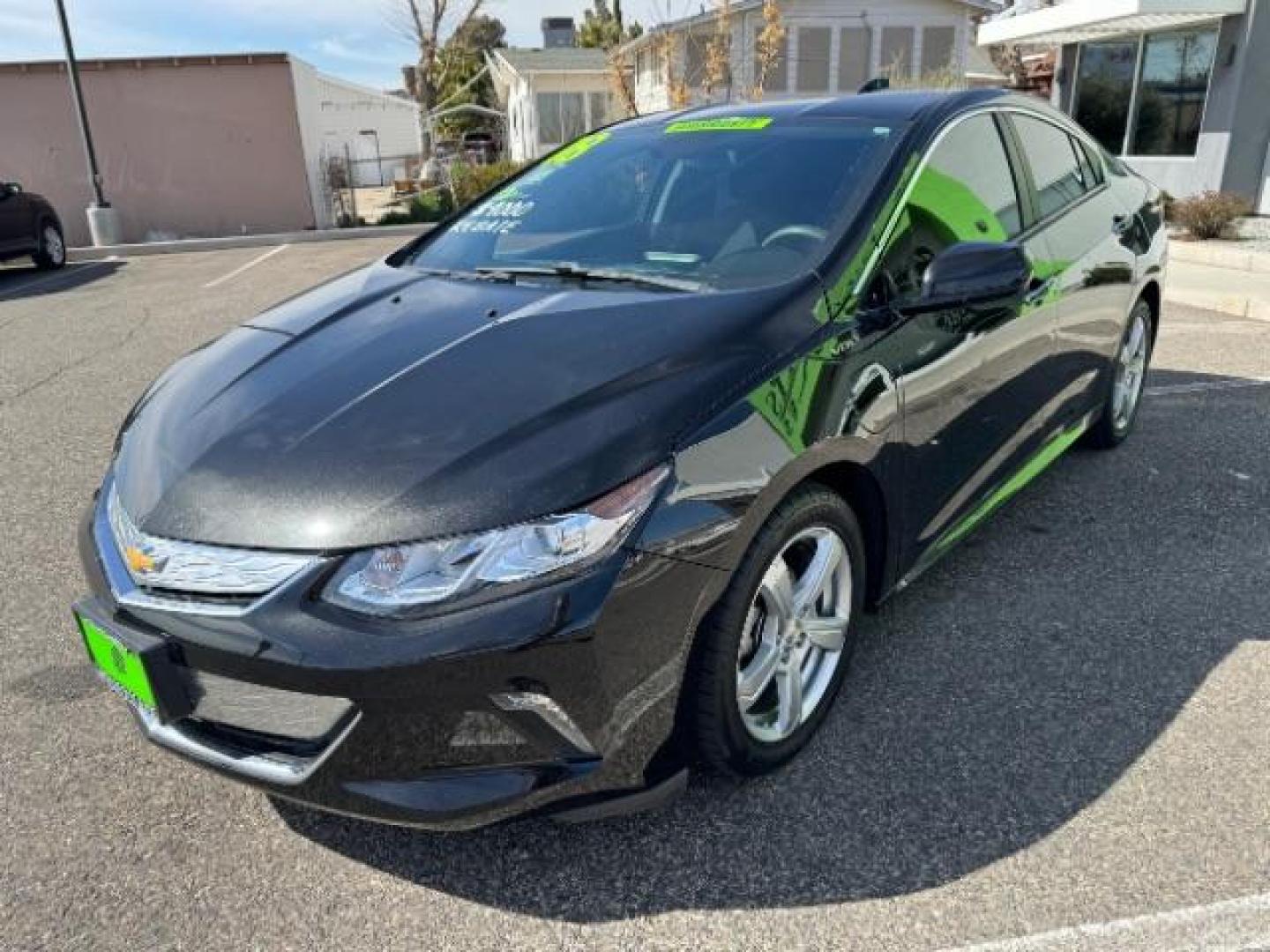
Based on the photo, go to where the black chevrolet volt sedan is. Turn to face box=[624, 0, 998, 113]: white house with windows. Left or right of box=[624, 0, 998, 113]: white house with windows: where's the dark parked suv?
left

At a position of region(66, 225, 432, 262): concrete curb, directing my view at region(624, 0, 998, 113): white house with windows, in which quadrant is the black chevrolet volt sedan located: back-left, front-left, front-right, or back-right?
back-right

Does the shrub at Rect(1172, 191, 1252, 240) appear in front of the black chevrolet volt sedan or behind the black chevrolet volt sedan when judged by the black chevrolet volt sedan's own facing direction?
behind

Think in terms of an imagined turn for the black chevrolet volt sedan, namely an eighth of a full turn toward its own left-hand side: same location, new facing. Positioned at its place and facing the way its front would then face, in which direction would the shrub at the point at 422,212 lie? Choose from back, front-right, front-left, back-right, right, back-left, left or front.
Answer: back

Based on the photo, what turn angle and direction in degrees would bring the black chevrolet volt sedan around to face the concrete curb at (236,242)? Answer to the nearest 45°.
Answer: approximately 90° to its right

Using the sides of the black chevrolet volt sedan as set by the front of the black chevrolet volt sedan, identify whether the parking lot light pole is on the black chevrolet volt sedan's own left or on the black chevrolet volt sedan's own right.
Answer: on the black chevrolet volt sedan's own right

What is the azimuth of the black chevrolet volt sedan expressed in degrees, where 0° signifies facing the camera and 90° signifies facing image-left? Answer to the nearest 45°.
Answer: approximately 45°

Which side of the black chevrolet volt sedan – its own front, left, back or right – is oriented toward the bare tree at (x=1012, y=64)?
back

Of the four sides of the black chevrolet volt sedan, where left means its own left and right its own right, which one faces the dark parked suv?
right

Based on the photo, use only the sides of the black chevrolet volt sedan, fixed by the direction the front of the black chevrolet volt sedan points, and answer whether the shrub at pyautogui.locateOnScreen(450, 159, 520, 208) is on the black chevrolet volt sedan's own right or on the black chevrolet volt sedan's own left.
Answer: on the black chevrolet volt sedan's own right

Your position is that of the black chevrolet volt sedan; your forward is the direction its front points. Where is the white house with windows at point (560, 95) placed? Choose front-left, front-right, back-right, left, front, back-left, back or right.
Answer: back-right

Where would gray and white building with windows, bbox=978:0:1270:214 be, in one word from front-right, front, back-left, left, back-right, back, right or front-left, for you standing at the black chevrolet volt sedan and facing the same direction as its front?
back
